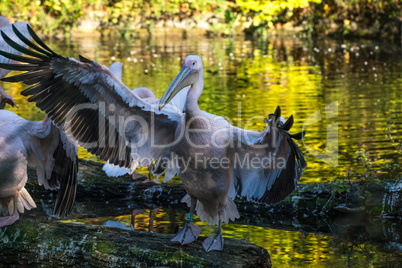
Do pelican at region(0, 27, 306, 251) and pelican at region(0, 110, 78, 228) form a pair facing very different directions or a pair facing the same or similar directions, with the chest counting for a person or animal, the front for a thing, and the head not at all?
same or similar directions

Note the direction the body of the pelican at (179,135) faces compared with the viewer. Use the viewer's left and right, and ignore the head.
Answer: facing the viewer and to the left of the viewer
